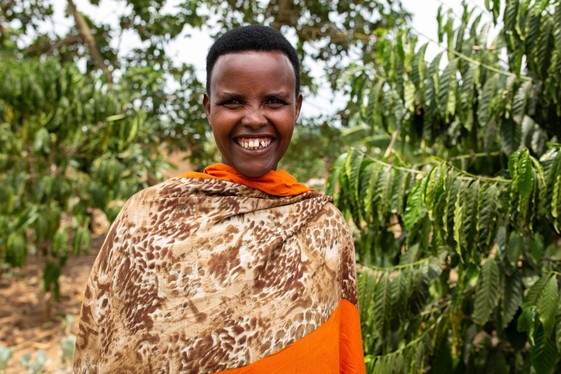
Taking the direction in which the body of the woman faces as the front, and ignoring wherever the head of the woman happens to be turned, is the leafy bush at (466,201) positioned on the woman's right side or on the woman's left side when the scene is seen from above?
on the woman's left side

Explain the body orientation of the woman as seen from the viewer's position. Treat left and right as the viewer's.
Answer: facing the viewer

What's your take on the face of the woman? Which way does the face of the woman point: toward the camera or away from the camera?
toward the camera
